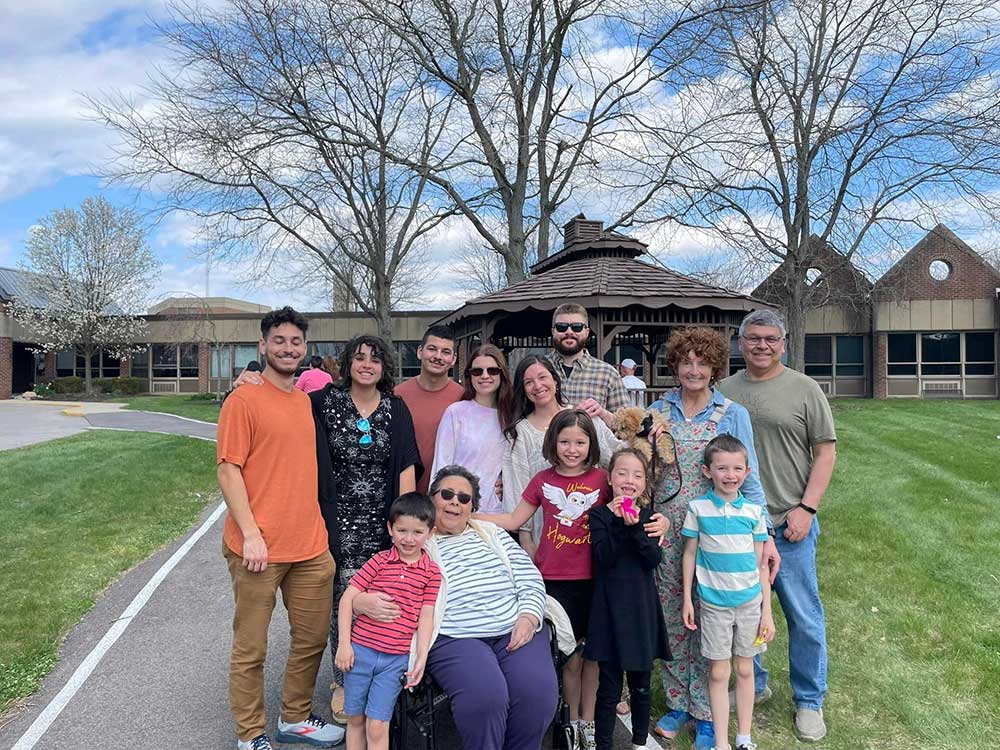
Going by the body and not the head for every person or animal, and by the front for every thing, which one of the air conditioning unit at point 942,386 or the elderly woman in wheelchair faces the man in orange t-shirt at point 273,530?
the air conditioning unit

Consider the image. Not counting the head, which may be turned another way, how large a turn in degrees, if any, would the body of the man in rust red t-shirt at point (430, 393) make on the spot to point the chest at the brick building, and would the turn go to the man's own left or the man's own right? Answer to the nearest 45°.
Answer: approximately 180°

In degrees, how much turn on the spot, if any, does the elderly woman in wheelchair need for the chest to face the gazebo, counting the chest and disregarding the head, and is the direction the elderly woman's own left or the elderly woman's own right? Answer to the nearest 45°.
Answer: approximately 180°

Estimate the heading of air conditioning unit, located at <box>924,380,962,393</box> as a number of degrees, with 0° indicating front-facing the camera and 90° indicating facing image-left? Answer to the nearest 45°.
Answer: approximately 0°

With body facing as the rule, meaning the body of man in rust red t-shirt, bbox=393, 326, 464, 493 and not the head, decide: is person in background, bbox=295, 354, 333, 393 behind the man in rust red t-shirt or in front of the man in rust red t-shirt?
behind

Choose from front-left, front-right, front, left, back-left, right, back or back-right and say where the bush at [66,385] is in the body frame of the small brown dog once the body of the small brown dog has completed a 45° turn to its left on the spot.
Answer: back-right

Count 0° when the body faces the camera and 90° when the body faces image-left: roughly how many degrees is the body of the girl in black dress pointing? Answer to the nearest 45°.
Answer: approximately 0°

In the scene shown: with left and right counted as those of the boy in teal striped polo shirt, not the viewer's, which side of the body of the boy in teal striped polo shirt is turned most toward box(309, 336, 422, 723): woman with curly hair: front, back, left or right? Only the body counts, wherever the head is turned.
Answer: right

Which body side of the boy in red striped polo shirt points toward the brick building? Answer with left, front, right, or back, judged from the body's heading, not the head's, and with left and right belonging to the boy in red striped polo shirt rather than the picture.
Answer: back

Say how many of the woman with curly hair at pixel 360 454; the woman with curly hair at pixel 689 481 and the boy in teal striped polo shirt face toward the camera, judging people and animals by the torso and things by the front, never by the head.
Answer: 3

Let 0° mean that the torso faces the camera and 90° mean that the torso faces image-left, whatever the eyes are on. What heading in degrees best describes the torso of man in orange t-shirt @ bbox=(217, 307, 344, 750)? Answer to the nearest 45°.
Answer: approximately 315°

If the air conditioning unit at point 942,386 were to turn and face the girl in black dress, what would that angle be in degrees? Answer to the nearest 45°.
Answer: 0° — it already faces them
